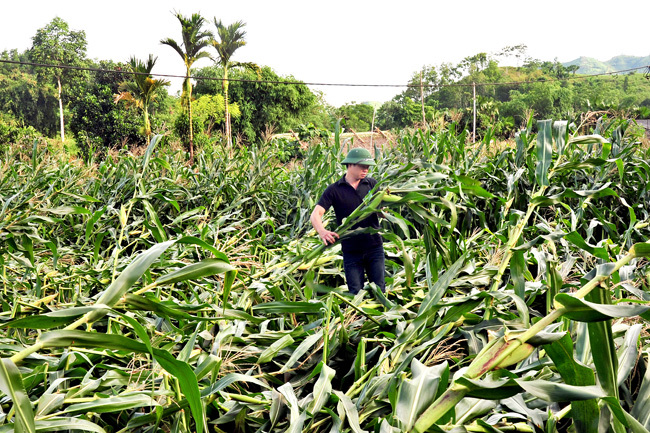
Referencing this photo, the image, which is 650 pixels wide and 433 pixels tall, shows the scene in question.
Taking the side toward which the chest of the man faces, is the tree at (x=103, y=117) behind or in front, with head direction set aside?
behind

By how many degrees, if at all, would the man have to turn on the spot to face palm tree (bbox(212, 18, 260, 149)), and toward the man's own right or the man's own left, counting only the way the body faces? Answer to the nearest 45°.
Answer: approximately 135° to the man's own left

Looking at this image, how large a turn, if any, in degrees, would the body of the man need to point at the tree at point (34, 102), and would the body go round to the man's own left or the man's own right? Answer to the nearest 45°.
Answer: approximately 180°

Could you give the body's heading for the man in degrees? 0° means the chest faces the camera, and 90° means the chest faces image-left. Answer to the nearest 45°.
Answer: approximately 315°

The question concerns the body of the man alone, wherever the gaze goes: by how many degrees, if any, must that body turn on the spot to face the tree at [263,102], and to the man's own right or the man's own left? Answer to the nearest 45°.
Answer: approximately 135° to the man's own left

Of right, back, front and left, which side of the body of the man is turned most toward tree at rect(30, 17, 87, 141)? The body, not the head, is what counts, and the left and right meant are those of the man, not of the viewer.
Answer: back

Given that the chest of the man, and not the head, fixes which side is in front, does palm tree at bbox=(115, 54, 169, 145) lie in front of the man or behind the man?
behind
